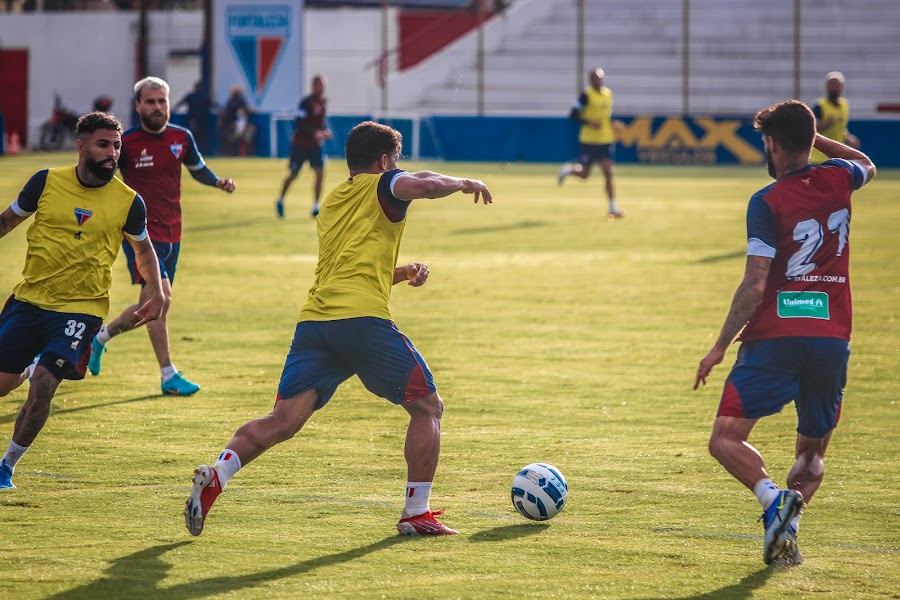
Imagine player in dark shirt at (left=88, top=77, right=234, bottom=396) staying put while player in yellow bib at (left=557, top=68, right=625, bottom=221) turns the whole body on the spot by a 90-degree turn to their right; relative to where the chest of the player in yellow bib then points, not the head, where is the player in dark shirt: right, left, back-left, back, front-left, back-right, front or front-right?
front-left

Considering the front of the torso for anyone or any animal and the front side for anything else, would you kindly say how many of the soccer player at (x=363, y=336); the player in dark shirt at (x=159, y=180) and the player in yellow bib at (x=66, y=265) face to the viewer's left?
0

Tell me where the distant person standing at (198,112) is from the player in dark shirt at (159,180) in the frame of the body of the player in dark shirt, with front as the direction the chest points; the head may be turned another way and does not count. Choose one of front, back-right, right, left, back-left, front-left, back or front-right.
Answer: back-left

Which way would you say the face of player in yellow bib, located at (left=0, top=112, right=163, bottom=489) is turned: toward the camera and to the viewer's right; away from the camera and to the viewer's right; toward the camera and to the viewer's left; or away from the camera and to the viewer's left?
toward the camera and to the viewer's right

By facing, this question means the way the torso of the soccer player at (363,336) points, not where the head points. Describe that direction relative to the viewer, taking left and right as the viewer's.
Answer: facing away from the viewer and to the right of the viewer

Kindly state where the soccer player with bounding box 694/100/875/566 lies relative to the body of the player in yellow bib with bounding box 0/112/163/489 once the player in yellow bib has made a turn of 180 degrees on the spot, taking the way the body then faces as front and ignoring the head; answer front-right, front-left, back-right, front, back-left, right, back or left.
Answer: back

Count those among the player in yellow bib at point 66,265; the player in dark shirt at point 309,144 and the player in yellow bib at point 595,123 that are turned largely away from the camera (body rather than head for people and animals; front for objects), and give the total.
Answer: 0

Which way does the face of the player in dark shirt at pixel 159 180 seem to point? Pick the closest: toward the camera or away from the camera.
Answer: toward the camera

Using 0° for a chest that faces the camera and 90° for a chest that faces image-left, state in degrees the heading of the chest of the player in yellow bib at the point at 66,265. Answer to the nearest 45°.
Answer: approximately 315°

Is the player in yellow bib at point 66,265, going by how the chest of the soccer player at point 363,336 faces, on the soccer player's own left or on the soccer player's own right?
on the soccer player's own left

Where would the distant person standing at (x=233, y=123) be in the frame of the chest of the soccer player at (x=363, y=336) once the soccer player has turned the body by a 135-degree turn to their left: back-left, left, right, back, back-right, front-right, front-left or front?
right

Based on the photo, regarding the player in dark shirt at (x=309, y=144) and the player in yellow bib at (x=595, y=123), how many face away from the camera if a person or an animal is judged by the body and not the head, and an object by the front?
0

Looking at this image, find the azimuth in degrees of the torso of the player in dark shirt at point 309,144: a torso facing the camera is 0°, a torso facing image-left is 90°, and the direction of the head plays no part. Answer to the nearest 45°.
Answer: approximately 315°

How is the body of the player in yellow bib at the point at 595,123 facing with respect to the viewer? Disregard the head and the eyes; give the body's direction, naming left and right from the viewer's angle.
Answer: facing the viewer and to the right of the viewer

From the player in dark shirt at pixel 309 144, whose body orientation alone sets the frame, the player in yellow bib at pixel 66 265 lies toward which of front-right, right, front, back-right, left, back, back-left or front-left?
front-right

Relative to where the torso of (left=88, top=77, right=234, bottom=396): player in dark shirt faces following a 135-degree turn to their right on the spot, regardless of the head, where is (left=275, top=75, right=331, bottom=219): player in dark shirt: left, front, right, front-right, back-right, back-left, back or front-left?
right
